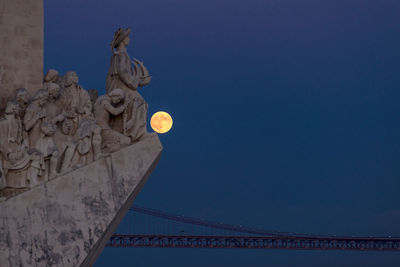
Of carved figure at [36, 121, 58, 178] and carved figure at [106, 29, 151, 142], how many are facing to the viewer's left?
0

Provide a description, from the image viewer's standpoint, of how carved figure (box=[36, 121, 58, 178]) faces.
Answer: facing the viewer and to the right of the viewer

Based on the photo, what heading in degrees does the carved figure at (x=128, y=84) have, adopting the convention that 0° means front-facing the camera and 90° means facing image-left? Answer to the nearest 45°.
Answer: approximately 270°
